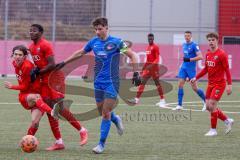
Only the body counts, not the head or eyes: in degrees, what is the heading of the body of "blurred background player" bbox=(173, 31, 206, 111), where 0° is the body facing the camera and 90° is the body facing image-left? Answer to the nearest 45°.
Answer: approximately 45°
